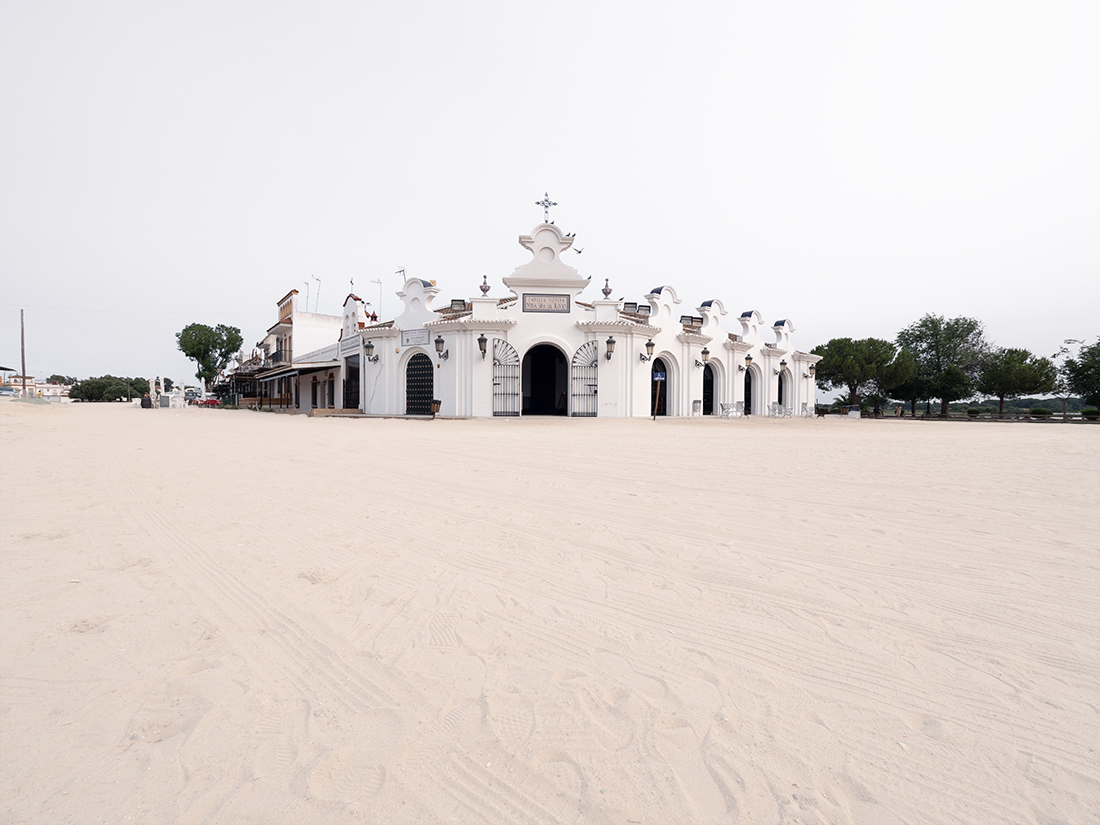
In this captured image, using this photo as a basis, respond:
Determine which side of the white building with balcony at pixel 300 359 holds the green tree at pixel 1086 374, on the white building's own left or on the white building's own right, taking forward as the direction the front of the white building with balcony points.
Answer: on the white building's own left

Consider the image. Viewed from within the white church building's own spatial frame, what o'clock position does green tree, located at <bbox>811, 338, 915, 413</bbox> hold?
The green tree is roughly at 8 o'clock from the white church building.

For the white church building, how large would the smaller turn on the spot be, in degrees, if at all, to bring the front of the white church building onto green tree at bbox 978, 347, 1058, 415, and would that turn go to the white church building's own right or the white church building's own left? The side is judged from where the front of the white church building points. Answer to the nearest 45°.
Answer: approximately 90° to the white church building's own left

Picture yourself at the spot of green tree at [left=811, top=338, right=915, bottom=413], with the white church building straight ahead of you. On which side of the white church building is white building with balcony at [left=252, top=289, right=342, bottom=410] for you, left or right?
right

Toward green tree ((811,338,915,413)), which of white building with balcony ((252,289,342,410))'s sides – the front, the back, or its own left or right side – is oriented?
left

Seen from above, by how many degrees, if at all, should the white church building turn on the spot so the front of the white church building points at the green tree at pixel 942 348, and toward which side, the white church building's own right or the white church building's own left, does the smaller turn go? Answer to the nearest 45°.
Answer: approximately 135° to the white church building's own left

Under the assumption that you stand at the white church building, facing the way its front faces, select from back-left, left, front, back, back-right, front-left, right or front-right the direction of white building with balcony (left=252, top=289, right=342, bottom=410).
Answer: back-right

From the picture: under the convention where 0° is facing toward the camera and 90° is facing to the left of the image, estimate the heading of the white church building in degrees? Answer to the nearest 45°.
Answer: approximately 0°
